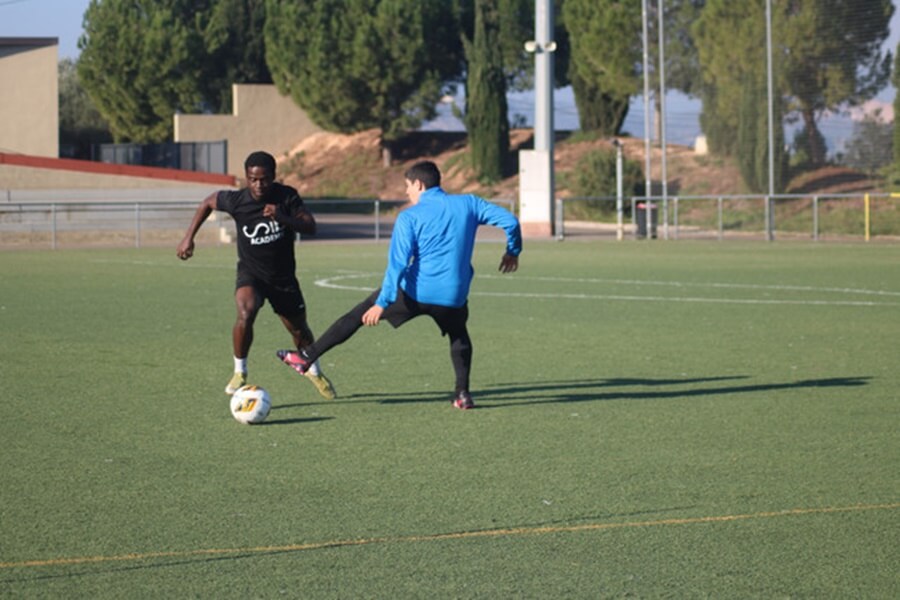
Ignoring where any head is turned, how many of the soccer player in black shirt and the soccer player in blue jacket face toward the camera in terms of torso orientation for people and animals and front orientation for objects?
1

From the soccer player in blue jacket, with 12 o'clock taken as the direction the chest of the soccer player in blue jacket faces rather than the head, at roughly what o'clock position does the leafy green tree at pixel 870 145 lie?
The leafy green tree is roughly at 2 o'clock from the soccer player in blue jacket.

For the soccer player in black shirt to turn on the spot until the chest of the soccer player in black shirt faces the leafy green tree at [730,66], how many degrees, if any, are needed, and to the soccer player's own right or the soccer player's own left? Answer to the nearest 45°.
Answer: approximately 180°

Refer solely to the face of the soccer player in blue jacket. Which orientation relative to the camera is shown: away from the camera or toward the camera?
away from the camera

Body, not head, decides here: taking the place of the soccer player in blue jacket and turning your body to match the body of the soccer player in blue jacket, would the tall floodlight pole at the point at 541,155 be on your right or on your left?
on your right

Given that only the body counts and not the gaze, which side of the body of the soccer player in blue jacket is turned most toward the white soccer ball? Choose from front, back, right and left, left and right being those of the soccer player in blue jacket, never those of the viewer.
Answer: left

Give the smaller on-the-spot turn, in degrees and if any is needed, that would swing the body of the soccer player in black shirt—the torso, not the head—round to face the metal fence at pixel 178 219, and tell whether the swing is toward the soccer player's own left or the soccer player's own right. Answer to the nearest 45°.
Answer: approximately 180°

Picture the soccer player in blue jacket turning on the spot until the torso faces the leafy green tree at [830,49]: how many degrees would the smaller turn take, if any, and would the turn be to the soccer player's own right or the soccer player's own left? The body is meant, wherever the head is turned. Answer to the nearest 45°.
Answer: approximately 45° to the soccer player's own right

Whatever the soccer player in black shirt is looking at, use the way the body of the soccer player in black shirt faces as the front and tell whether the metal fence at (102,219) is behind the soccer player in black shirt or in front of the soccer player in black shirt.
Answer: behind

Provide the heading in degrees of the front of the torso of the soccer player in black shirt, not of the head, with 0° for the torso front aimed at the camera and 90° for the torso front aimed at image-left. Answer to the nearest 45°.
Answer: approximately 0°

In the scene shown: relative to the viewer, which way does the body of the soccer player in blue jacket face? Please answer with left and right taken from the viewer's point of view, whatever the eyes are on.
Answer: facing away from the viewer and to the left of the viewer

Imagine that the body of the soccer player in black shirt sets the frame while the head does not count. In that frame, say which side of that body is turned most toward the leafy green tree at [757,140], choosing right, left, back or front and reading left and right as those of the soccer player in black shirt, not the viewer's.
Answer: back

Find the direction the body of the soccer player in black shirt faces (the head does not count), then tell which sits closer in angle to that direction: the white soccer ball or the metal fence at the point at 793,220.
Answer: the white soccer ball

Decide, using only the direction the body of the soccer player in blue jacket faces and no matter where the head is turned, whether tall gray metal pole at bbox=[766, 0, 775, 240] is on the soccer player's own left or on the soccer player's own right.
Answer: on the soccer player's own right
